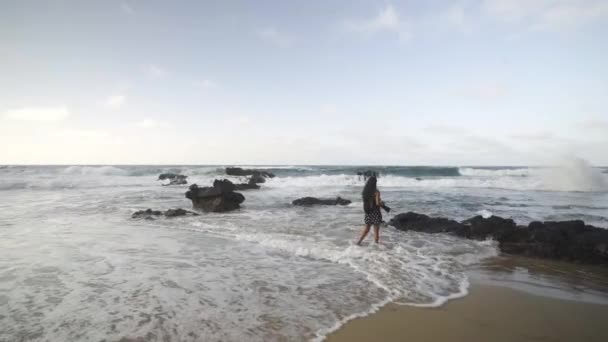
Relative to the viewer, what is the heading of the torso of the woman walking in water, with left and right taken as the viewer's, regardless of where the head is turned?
facing away from the viewer and to the right of the viewer

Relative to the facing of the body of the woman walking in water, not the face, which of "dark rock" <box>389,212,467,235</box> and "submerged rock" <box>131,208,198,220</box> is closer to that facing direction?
the dark rock

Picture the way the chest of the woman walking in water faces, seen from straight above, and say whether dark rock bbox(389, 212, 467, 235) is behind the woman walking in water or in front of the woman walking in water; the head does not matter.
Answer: in front

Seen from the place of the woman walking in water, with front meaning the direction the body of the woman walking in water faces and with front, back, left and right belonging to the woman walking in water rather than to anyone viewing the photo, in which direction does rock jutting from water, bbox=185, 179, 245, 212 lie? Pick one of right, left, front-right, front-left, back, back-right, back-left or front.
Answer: left
